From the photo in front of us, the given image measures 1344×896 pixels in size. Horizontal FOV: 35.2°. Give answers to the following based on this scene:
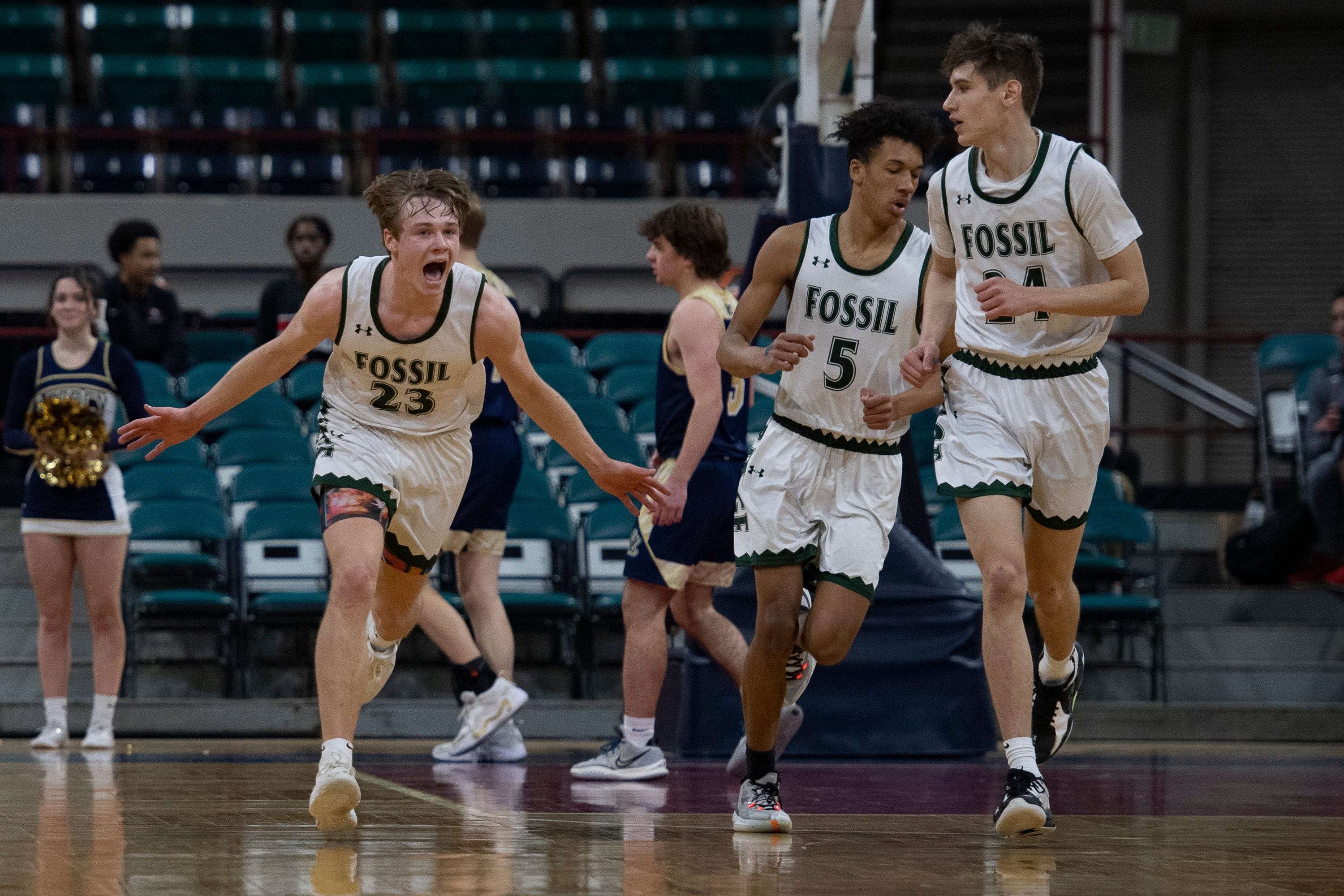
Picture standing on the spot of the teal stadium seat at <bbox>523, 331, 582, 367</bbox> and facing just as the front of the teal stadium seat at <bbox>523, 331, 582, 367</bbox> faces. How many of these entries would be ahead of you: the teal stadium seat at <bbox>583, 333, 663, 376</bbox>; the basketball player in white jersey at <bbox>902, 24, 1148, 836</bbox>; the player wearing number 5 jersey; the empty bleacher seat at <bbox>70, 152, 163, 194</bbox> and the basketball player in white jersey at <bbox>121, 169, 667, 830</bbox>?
3

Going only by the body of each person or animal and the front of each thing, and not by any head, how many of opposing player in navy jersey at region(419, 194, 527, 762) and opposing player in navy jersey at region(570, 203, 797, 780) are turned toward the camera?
0

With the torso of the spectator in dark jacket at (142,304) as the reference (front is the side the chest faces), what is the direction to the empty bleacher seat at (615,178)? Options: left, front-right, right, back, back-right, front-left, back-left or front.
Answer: left

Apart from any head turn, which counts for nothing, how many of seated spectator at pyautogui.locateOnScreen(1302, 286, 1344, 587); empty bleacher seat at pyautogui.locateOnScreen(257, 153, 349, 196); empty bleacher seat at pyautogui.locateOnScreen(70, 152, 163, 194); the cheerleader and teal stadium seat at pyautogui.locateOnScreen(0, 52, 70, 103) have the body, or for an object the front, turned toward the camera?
5

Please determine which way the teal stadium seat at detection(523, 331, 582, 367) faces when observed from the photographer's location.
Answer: facing the viewer

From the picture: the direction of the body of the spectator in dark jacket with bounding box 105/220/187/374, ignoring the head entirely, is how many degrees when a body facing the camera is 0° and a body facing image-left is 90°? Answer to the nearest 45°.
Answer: approximately 315°

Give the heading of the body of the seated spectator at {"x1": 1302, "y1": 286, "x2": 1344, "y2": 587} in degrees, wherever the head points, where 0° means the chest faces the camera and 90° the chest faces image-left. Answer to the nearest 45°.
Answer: approximately 0°

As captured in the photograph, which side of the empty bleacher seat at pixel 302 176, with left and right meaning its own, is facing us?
front

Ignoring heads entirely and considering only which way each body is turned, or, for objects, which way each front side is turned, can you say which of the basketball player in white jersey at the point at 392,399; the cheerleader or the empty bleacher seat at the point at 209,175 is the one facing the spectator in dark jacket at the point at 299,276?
the empty bleacher seat

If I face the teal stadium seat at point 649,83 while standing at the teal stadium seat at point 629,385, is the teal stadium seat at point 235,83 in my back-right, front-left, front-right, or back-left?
front-left

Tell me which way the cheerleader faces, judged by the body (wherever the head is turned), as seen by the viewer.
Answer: toward the camera

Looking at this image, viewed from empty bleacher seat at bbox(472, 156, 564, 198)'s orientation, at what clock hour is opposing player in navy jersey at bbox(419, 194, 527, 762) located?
The opposing player in navy jersey is roughly at 12 o'clock from the empty bleacher seat.

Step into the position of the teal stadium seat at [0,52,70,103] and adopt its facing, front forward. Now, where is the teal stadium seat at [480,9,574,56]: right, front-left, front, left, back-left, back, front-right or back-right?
left

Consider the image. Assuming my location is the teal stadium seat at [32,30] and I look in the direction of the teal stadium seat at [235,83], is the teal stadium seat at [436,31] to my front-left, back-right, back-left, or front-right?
front-left

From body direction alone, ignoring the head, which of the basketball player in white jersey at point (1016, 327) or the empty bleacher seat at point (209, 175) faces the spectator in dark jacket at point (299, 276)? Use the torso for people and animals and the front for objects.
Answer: the empty bleacher seat

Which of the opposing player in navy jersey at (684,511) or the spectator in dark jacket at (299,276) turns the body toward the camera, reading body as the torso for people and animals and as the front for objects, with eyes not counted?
the spectator in dark jacket

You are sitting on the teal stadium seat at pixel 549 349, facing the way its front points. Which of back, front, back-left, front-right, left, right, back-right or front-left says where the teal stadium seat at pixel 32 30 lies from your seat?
back-right
